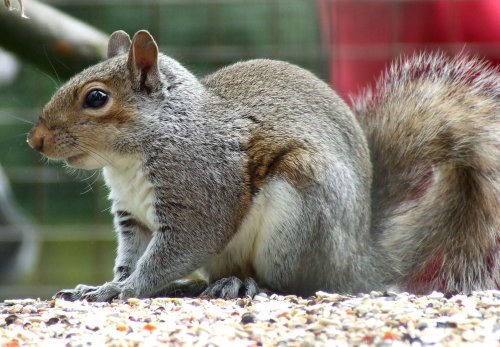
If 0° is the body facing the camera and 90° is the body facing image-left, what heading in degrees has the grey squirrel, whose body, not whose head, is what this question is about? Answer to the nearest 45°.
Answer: approximately 90°

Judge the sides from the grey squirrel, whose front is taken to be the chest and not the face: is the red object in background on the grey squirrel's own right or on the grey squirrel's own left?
on the grey squirrel's own right
